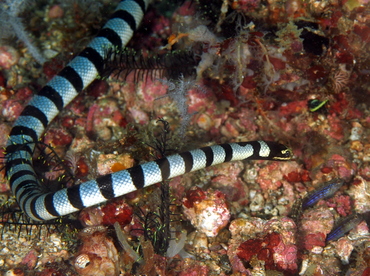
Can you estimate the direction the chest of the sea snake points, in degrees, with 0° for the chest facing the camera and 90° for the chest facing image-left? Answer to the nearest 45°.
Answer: approximately 270°

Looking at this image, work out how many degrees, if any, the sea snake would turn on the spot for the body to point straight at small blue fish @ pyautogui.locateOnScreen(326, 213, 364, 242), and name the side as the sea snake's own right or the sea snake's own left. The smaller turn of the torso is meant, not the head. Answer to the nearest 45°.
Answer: approximately 45° to the sea snake's own right
